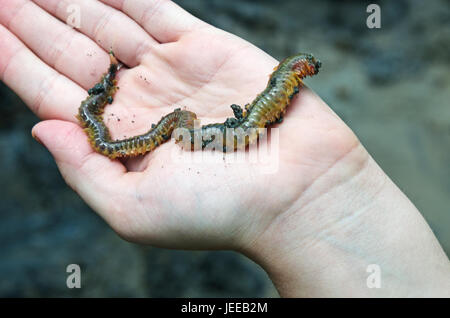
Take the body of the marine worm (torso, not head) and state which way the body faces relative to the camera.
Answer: to the viewer's right
